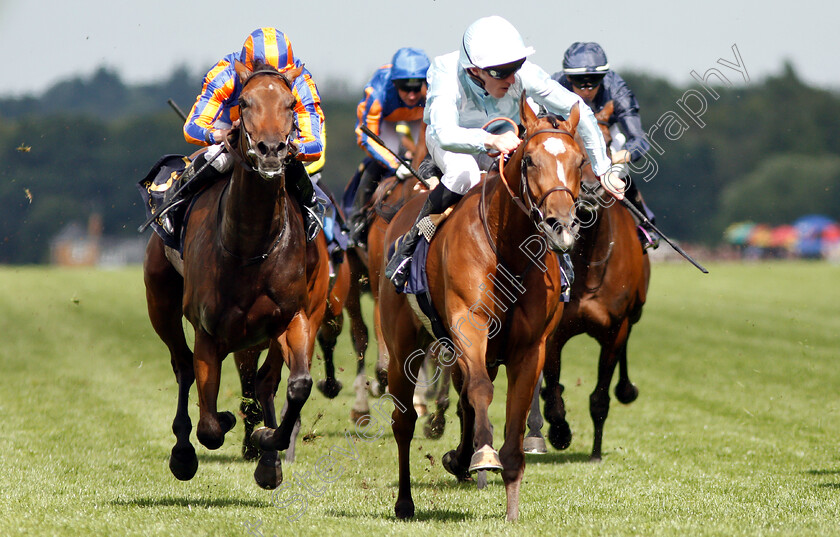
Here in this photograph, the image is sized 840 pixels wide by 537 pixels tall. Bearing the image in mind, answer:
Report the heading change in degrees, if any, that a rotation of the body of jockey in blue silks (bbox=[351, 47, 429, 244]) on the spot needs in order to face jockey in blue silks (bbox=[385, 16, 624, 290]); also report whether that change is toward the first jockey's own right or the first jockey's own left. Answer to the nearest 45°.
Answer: approximately 45° to the first jockey's own right

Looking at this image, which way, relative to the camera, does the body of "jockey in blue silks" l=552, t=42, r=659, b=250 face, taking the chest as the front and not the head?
toward the camera

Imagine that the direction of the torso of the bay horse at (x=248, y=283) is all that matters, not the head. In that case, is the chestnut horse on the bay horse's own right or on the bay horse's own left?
on the bay horse's own left

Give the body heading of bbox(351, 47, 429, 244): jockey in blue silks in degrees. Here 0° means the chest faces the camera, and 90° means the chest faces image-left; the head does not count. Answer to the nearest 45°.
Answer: approximately 315°

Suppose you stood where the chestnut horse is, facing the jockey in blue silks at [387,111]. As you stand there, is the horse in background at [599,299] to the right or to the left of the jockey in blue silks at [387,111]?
right

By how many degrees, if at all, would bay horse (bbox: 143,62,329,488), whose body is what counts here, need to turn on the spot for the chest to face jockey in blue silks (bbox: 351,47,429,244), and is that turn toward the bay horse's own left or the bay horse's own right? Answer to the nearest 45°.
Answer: approximately 180°

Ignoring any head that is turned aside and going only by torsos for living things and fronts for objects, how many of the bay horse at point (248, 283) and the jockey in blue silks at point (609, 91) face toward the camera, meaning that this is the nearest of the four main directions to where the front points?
2

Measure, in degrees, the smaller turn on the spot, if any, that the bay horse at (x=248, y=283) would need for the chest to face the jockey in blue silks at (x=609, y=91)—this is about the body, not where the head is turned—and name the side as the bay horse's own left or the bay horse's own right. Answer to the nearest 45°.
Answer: approximately 135° to the bay horse's own left

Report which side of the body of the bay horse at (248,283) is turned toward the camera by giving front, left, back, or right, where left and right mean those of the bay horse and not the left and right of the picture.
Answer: front

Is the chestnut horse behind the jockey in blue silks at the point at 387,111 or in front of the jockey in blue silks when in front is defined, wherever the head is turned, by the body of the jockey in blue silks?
in front

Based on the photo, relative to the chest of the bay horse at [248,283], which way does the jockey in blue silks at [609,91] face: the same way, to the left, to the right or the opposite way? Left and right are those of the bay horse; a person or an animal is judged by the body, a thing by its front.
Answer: the same way
